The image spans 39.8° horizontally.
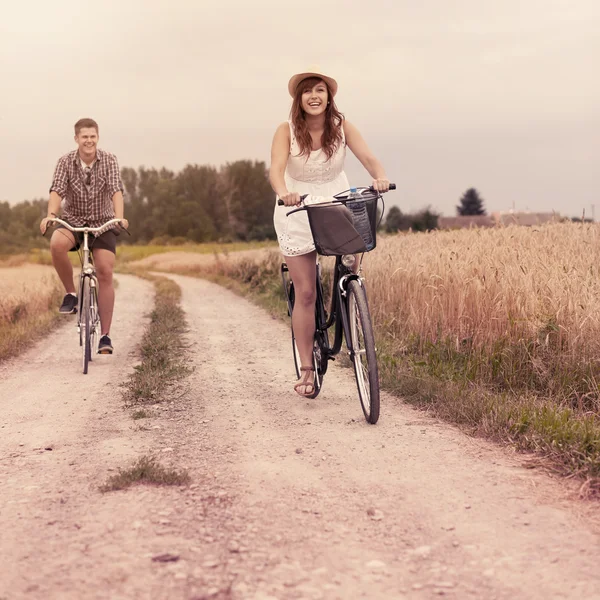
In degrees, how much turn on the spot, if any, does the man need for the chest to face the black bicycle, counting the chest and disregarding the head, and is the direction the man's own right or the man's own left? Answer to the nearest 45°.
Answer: approximately 45° to the man's own left

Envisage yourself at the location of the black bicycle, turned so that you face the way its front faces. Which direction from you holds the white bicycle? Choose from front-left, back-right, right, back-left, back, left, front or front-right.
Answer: back

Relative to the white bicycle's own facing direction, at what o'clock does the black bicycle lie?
The black bicycle is roughly at 11 o'clock from the white bicycle.

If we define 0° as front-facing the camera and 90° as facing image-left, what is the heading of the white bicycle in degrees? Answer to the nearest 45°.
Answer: approximately 0°

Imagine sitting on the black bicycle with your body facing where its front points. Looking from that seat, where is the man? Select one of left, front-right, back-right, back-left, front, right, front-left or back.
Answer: back

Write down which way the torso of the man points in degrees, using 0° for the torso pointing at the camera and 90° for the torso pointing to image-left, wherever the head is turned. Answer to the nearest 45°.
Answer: approximately 0°

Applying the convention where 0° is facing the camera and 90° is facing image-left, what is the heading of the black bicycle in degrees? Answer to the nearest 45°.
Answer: approximately 315°

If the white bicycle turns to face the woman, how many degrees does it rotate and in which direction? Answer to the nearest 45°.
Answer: approximately 45° to its left
